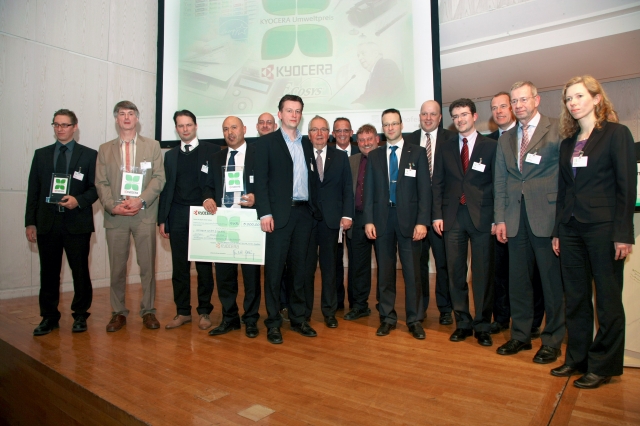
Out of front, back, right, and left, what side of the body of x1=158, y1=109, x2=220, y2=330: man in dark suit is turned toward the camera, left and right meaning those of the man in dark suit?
front

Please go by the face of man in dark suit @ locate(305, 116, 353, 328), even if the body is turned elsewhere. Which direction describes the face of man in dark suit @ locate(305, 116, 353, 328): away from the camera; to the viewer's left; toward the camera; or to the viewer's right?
toward the camera

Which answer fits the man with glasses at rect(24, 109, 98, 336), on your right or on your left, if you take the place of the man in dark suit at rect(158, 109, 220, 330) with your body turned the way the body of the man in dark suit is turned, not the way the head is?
on your right

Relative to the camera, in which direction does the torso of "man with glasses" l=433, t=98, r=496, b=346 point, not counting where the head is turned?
toward the camera

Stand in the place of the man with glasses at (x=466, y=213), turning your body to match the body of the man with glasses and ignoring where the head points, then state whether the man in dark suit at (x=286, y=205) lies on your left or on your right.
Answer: on your right

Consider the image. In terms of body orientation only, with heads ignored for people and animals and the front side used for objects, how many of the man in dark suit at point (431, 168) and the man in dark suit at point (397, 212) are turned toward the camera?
2

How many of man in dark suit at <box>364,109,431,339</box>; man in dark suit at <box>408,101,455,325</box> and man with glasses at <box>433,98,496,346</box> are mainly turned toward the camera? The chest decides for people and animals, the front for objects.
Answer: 3

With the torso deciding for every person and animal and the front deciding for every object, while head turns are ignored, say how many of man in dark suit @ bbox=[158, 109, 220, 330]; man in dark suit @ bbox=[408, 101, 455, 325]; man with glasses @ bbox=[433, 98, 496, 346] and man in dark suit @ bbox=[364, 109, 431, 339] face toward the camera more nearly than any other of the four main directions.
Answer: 4

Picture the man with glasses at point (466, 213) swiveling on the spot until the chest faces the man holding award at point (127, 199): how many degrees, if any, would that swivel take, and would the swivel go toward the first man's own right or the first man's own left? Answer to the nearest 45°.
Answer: approximately 90° to the first man's own right

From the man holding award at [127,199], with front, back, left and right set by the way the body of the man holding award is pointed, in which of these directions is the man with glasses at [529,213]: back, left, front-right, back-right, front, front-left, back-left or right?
front-left

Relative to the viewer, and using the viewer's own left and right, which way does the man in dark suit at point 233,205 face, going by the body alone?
facing the viewer

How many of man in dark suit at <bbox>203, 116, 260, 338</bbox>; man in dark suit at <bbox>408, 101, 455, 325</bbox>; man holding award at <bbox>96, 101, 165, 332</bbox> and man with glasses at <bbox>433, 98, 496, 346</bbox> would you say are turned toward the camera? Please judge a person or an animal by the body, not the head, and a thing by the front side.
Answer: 4

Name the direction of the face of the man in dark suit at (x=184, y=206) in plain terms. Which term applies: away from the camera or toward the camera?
toward the camera

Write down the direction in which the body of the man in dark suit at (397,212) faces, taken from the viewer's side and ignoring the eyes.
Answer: toward the camera

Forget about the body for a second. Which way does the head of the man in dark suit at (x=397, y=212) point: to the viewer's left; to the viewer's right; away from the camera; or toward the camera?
toward the camera

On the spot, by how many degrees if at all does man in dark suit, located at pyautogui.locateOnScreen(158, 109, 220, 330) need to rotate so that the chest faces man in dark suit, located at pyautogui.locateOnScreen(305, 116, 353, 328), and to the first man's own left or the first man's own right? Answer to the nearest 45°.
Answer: approximately 45° to the first man's own left

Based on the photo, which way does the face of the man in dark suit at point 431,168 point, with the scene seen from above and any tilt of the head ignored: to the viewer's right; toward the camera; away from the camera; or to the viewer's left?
toward the camera

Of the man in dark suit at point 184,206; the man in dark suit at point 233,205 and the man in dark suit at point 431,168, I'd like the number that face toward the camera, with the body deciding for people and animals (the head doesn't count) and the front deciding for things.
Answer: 3
